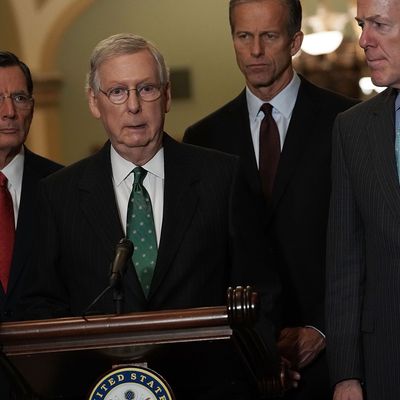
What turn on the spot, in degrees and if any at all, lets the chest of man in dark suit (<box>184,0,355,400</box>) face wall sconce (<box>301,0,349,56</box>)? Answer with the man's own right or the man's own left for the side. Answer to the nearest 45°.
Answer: approximately 180°

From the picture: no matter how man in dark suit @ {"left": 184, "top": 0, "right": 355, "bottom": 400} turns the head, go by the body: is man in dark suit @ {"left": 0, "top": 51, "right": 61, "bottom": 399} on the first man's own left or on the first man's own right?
on the first man's own right

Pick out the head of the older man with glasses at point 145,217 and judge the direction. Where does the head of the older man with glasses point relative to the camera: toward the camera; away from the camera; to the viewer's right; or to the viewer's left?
toward the camera

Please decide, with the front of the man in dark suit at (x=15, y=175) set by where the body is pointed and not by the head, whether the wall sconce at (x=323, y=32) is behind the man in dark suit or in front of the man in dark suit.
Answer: behind

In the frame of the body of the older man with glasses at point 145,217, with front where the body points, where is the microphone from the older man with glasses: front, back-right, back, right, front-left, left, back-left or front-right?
front

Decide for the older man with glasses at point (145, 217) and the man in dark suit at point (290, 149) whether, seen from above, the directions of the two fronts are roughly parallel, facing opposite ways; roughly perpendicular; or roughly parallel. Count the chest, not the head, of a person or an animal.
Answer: roughly parallel

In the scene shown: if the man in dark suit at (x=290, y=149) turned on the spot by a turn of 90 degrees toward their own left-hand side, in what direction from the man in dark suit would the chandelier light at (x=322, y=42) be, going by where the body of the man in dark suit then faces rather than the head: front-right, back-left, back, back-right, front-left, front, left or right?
left

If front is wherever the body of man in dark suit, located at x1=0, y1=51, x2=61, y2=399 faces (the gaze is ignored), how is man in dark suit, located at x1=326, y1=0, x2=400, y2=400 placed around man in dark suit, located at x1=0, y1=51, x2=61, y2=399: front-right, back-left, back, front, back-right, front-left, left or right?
front-left

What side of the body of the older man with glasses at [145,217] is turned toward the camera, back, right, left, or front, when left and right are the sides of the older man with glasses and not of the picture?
front

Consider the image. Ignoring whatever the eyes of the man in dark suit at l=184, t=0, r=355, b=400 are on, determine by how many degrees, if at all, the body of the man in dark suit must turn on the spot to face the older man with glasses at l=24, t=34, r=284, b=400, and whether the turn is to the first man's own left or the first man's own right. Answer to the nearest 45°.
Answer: approximately 45° to the first man's own right

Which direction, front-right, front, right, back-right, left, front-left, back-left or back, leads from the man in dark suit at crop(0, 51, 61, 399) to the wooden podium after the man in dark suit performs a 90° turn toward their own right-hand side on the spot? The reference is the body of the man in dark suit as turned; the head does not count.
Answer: left

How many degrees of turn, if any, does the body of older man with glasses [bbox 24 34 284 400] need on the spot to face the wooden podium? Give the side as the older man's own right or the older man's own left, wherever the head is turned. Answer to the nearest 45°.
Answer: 0° — they already face it

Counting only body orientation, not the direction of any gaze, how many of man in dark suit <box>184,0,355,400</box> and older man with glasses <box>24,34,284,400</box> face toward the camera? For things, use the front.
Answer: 2

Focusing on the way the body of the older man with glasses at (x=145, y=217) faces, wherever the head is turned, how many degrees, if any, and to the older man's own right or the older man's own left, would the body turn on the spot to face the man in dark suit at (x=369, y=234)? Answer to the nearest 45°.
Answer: approximately 90° to the older man's own left

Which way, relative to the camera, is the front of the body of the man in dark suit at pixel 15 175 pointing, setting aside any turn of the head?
toward the camera

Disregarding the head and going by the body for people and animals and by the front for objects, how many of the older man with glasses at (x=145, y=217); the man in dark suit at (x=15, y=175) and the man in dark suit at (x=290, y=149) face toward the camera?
3

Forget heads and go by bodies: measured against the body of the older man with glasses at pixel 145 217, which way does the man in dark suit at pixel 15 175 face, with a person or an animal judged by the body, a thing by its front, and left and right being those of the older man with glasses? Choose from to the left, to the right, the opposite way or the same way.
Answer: the same way

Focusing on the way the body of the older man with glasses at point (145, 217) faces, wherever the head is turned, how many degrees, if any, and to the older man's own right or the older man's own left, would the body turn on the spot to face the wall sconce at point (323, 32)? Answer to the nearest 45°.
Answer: approximately 180°

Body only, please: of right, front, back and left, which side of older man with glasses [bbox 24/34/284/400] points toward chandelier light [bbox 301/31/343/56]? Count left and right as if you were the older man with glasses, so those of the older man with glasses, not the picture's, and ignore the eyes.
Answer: back

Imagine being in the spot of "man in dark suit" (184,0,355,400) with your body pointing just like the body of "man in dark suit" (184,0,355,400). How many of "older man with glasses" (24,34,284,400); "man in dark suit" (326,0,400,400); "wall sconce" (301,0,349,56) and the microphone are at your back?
1

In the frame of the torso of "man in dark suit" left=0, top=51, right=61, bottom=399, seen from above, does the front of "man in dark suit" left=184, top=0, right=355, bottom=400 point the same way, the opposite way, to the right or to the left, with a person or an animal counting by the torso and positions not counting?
the same way
